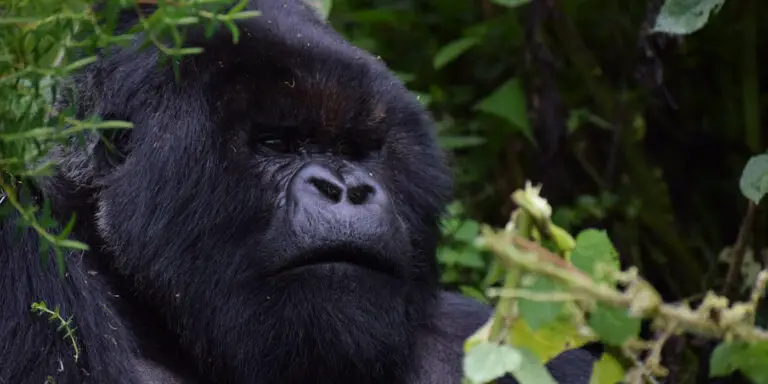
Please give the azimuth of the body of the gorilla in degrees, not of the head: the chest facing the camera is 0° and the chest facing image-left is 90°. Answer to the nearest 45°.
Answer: approximately 315°

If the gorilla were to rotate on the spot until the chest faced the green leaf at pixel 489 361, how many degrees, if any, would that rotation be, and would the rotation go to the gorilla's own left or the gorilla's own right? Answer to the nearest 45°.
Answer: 0° — it already faces it

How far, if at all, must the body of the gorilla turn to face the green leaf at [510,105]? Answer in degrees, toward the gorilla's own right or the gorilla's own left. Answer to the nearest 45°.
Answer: approximately 90° to the gorilla's own left
